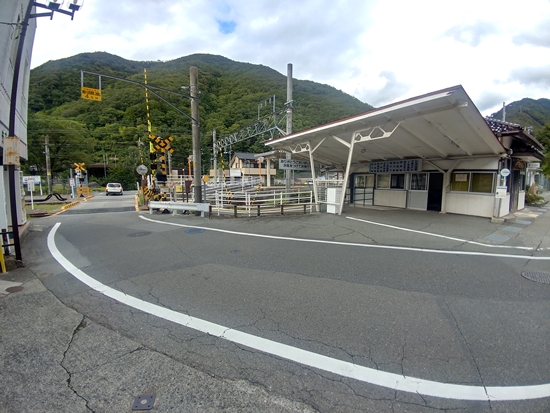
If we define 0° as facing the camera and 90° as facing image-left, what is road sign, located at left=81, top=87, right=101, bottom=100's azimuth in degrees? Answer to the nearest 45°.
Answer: approximately 0°

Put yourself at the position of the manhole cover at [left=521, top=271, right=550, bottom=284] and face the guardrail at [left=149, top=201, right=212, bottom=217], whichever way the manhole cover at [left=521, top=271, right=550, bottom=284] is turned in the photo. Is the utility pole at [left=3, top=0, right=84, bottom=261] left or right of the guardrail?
left

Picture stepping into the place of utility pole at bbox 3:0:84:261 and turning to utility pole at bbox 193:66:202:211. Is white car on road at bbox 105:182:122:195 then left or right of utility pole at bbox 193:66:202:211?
left

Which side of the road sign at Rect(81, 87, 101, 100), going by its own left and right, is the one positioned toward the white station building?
left

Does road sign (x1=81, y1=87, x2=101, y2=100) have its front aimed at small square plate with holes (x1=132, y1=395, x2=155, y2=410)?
yes

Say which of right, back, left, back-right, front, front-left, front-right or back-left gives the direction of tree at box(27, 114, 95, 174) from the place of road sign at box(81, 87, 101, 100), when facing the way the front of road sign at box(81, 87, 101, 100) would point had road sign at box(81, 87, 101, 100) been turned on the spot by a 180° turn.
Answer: front

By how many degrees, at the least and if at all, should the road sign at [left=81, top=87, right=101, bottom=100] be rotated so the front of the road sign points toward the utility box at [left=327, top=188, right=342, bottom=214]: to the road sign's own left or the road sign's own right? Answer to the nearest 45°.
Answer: approximately 90° to the road sign's own left

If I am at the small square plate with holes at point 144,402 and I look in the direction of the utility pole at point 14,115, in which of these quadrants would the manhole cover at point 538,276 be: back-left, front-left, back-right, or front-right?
back-right

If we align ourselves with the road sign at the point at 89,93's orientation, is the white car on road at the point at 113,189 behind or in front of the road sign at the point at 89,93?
behind

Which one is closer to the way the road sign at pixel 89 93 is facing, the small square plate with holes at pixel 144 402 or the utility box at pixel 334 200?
the small square plate with holes

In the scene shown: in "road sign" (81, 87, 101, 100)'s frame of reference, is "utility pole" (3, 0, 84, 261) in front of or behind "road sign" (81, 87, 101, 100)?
in front
